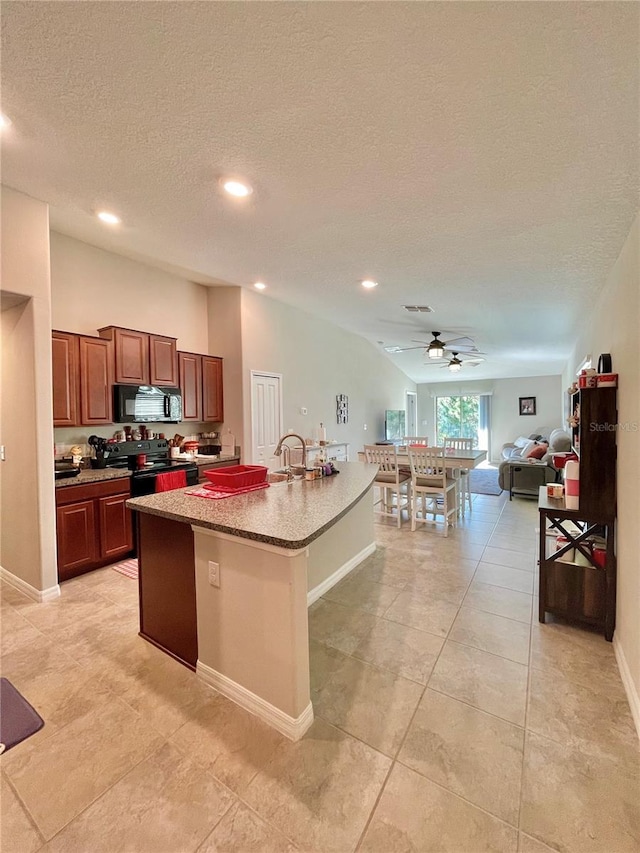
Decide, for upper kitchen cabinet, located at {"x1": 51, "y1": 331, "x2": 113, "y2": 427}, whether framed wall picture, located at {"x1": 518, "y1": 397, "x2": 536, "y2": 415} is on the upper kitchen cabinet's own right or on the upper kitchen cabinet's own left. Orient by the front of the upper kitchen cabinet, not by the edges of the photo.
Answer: on the upper kitchen cabinet's own left

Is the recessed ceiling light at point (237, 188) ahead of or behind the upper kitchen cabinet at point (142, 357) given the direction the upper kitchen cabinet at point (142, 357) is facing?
ahead

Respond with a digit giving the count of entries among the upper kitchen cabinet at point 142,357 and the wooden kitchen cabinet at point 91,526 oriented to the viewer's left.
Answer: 0

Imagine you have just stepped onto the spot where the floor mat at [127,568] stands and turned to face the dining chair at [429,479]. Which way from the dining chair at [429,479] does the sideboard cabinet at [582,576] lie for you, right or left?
right

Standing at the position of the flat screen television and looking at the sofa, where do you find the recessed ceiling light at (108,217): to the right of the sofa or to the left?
right

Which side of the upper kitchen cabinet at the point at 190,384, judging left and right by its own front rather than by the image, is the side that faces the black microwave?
right

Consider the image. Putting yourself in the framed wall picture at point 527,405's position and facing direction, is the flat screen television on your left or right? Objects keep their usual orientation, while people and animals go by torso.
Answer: on your right

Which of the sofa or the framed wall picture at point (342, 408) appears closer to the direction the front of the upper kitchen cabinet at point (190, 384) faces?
the sofa

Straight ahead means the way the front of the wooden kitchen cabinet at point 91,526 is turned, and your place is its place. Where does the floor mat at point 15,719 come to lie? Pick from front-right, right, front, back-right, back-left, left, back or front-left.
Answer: front-right

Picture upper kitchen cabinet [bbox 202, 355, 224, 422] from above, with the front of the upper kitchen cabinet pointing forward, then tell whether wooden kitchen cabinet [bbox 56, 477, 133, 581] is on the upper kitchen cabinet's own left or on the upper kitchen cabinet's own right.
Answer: on the upper kitchen cabinet's own right

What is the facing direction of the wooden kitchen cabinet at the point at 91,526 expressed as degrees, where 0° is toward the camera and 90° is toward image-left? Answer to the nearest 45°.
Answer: approximately 315°
